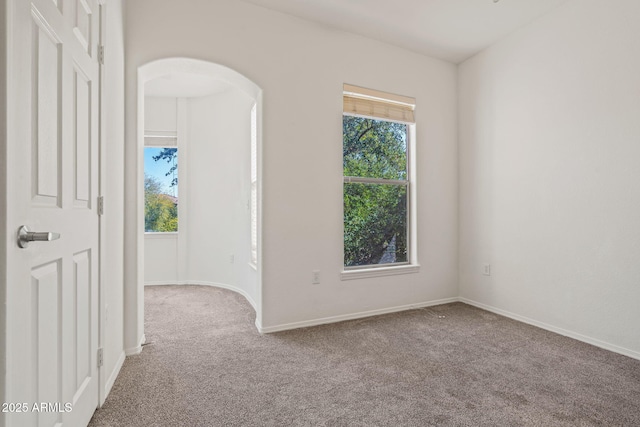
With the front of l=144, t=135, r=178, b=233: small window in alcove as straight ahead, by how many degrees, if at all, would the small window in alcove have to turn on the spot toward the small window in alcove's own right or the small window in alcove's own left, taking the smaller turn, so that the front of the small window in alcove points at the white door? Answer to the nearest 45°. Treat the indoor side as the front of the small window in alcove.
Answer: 0° — it already faces it

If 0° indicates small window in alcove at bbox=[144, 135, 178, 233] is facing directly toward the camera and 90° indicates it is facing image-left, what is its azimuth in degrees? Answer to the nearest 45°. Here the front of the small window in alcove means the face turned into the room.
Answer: approximately 0°

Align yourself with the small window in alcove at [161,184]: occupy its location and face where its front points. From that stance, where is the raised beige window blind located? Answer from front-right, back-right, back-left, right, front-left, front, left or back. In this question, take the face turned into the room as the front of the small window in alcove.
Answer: front-left
